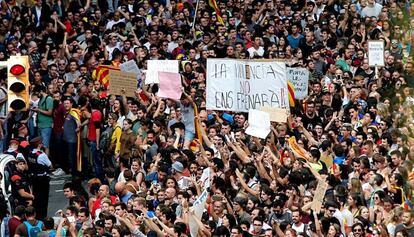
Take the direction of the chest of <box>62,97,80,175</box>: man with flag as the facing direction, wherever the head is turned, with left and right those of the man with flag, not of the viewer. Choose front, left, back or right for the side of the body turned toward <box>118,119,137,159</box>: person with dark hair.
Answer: left

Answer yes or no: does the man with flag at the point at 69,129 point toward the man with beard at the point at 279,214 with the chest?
no

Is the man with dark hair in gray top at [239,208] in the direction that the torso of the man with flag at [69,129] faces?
no

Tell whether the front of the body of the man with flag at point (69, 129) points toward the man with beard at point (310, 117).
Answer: no

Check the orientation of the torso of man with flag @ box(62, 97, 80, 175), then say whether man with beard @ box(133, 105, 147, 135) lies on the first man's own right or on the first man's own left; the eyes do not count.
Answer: on the first man's own left

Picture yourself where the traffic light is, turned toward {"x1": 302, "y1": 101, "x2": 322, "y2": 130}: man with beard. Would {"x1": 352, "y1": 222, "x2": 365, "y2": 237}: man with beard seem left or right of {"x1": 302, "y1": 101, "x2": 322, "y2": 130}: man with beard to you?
right
